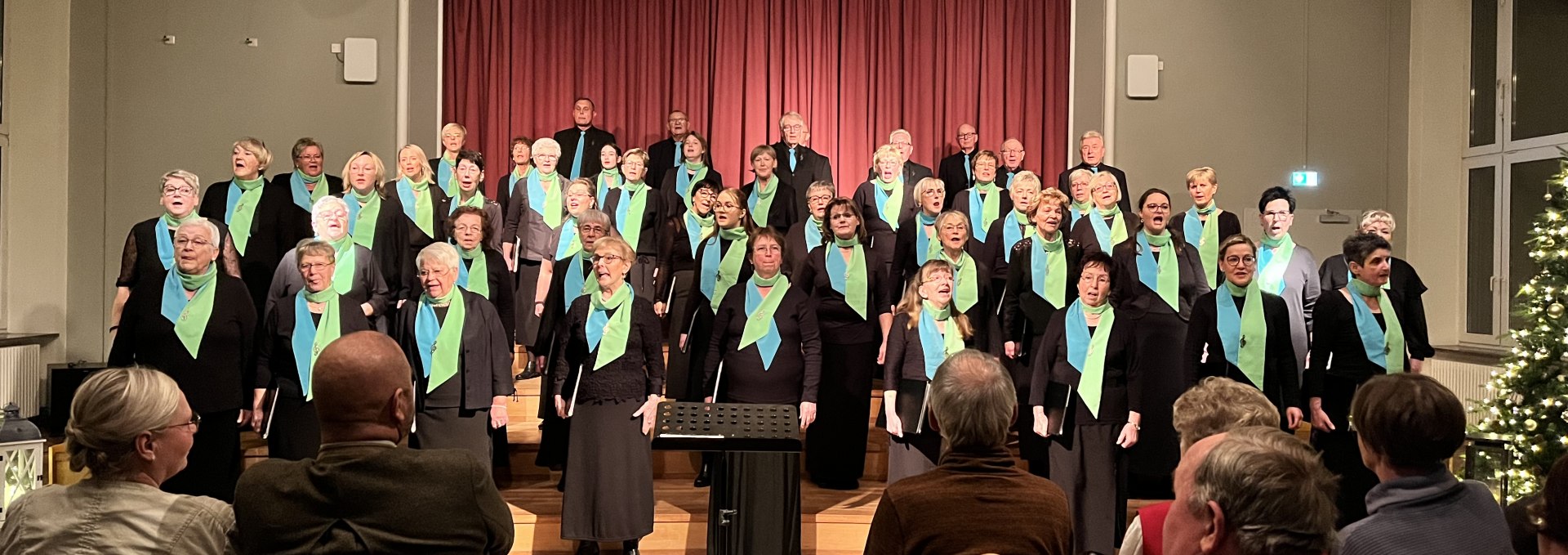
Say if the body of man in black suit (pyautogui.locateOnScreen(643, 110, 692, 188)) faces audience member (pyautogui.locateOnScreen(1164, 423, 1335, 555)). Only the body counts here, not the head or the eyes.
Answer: yes

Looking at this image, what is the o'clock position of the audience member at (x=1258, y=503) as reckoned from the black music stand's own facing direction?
The audience member is roughly at 11 o'clock from the black music stand.

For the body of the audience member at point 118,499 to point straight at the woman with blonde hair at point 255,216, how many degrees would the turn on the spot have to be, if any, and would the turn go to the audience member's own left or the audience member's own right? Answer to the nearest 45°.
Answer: approximately 45° to the audience member's own left

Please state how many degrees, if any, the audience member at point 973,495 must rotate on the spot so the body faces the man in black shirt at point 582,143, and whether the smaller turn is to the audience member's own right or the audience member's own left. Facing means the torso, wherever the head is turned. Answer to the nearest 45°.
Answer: approximately 45° to the audience member's own left

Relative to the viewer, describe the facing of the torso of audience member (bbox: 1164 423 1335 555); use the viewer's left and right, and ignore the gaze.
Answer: facing away from the viewer and to the left of the viewer

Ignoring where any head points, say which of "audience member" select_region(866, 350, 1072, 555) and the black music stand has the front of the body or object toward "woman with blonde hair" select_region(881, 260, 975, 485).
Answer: the audience member

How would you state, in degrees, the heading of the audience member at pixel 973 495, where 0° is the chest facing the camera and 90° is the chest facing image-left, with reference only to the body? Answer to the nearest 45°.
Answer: approximately 180°

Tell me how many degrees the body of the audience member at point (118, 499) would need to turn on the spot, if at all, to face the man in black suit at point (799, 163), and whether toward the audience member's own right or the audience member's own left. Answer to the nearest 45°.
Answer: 0° — they already face them

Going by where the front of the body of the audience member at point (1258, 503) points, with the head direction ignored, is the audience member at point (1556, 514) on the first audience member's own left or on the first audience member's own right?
on the first audience member's own right

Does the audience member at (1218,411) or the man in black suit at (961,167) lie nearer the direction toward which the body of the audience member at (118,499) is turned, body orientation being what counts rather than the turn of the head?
the man in black suit
